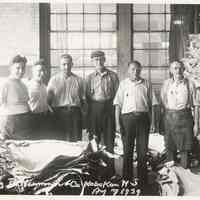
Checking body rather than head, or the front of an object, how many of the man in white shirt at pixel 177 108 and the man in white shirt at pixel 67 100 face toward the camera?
2

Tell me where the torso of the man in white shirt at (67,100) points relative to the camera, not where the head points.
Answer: toward the camera

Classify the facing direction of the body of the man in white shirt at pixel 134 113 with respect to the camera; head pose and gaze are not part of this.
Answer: toward the camera
